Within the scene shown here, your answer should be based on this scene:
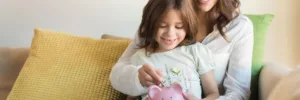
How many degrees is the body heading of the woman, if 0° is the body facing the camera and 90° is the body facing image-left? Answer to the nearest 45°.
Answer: approximately 45°

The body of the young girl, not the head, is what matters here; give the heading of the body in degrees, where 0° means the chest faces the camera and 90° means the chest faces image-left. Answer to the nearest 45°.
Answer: approximately 0°
